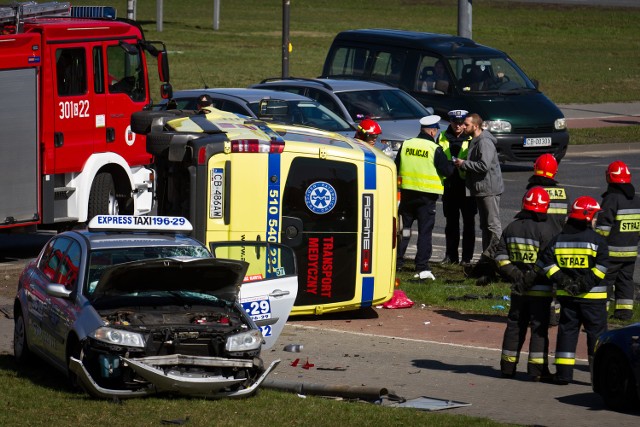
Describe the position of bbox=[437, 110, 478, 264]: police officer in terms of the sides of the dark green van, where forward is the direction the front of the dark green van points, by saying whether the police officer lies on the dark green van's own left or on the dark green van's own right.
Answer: on the dark green van's own right

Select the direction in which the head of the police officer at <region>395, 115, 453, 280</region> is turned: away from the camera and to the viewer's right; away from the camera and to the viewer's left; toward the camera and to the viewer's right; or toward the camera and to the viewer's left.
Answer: away from the camera and to the viewer's right

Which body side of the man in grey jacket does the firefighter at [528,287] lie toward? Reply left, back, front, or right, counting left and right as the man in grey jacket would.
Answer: left

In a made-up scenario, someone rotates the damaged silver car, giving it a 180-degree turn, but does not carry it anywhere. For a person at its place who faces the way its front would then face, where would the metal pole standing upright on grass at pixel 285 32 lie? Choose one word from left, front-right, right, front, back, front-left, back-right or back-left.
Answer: front-right

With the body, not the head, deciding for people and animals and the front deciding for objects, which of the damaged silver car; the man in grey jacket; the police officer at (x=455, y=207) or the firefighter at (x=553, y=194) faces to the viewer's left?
the man in grey jacket

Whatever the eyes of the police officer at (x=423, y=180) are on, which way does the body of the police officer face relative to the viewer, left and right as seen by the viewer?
facing away from the viewer and to the right of the viewer

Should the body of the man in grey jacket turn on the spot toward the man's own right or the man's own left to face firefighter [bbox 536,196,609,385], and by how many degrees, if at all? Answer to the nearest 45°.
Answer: approximately 90° to the man's own left

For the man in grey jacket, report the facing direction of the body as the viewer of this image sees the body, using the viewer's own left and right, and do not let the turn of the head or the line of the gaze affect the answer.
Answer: facing to the left of the viewer

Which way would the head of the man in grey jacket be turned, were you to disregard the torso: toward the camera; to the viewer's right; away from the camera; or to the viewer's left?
to the viewer's left
